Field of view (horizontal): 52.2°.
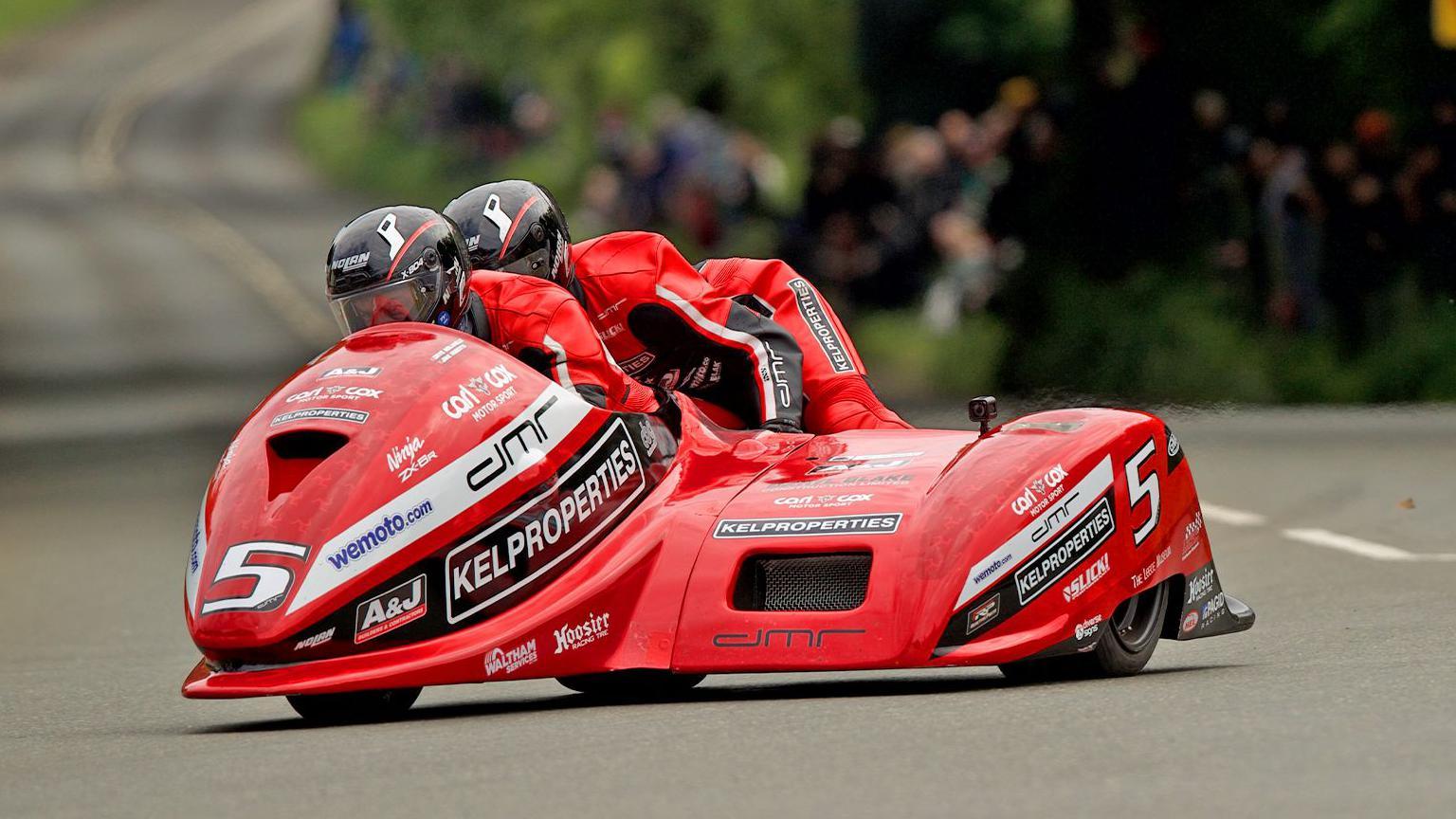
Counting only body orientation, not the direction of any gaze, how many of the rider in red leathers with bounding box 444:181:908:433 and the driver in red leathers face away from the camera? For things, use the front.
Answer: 0

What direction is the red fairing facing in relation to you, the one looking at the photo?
facing the viewer and to the left of the viewer

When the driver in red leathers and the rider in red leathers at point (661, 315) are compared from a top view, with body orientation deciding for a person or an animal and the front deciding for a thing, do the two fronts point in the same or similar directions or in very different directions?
same or similar directions

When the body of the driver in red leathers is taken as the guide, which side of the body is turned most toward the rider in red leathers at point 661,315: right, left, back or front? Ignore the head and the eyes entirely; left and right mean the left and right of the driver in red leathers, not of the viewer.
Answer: back

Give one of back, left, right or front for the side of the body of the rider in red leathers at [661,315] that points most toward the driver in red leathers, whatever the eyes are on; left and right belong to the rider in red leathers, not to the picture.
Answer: front
